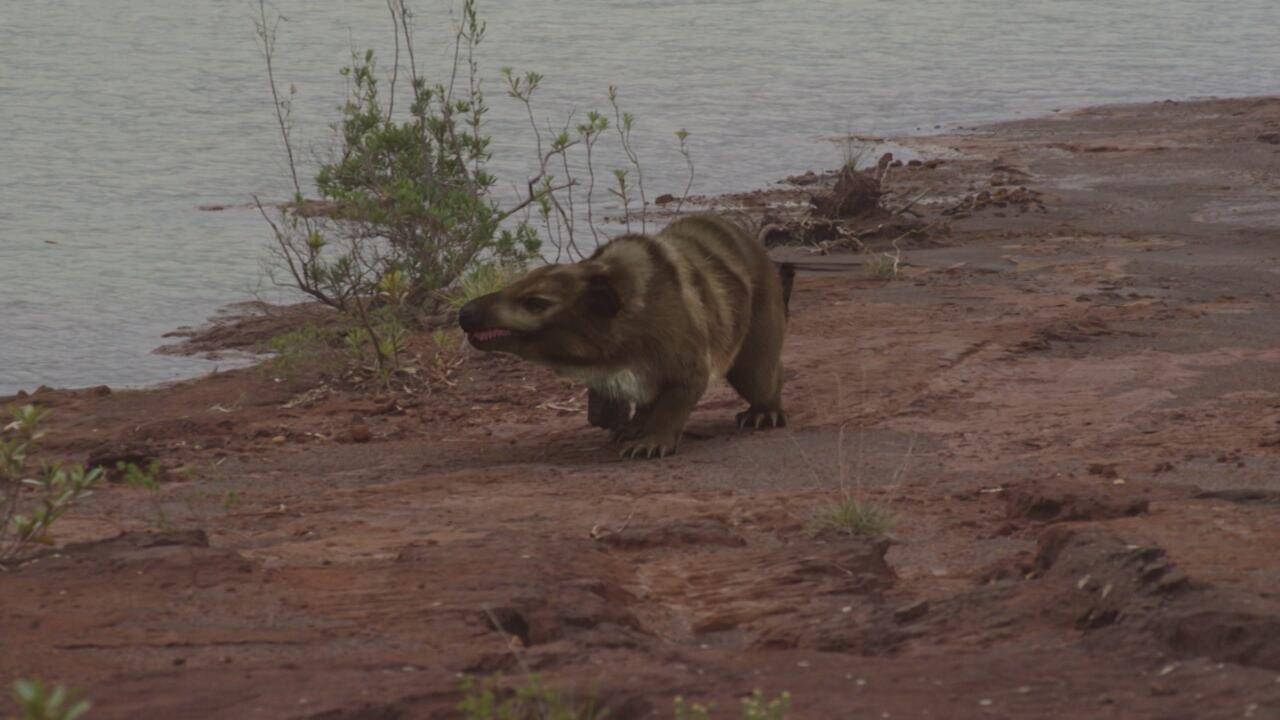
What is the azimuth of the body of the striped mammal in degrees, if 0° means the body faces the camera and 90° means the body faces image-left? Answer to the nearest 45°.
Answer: approximately 45°

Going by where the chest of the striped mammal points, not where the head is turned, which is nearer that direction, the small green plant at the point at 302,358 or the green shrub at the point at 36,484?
the green shrub

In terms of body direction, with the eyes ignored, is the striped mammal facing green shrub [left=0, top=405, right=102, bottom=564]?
yes
